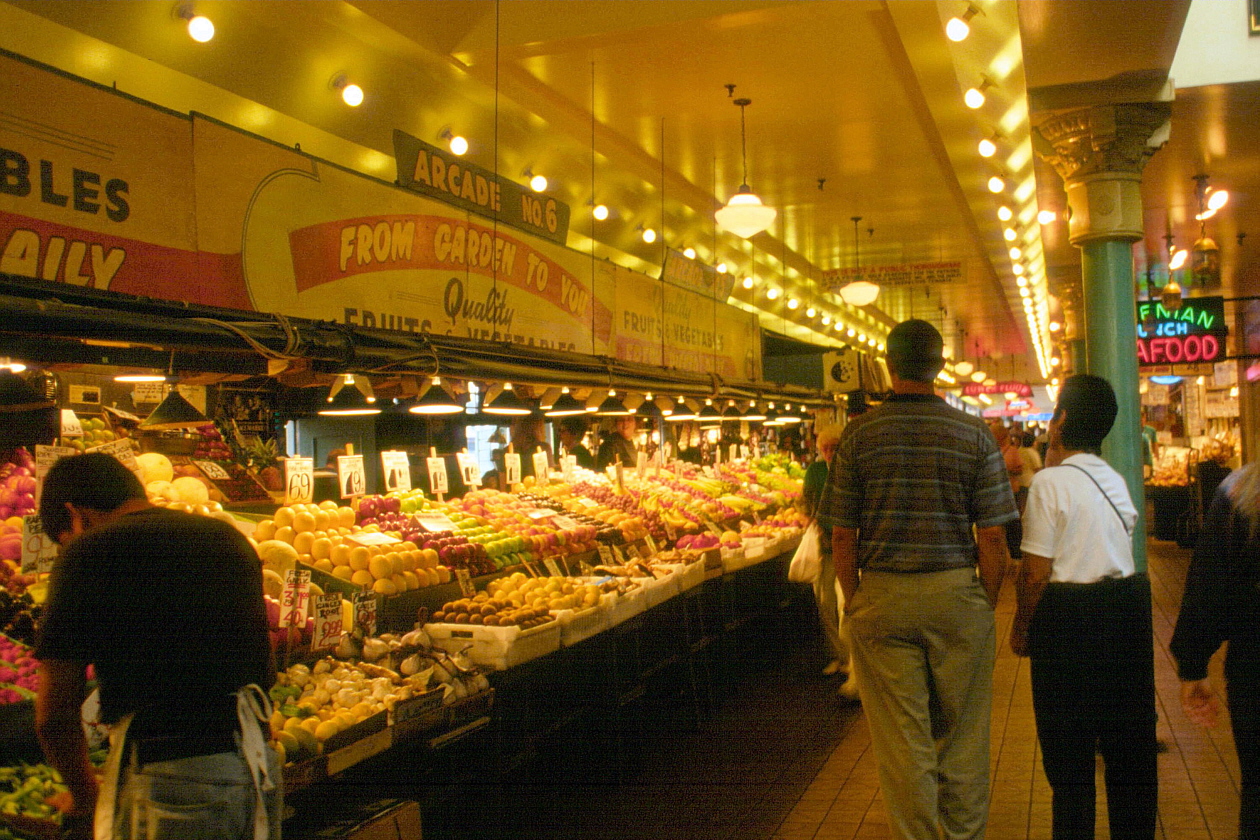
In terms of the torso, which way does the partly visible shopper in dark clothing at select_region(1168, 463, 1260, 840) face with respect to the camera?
away from the camera

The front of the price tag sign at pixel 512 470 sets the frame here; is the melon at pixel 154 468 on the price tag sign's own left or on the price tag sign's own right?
on the price tag sign's own right

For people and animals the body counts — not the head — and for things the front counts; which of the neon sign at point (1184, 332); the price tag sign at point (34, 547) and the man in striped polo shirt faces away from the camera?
the man in striped polo shirt

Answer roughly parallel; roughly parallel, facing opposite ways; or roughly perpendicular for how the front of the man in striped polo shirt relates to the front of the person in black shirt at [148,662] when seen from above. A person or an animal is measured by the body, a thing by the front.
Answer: roughly perpendicular

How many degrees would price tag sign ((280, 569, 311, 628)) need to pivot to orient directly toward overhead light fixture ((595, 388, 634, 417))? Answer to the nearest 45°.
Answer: approximately 135° to its left

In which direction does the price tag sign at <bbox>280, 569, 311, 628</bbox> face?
toward the camera

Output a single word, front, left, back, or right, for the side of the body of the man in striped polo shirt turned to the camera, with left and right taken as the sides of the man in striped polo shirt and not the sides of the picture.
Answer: back

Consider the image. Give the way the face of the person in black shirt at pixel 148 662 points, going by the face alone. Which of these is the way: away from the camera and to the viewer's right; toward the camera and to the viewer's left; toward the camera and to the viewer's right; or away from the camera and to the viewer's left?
away from the camera and to the viewer's left

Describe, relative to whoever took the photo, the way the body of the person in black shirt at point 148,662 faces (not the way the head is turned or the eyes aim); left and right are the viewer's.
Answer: facing away from the viewer and to the left of the viewer

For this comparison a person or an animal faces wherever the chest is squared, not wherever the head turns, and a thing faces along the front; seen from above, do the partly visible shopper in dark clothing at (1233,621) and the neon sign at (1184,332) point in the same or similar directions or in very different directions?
very different directions

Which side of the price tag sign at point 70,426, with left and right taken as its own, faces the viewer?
front

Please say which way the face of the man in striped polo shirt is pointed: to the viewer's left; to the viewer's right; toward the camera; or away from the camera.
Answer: away from the camera

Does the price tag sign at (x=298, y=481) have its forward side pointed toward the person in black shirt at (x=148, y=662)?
yes
